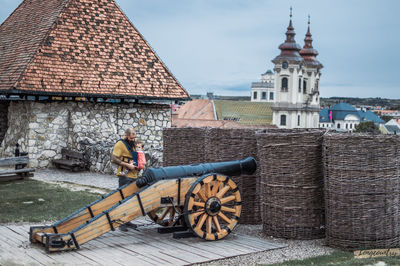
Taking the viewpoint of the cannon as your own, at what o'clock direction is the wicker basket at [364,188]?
The wicker basket is roughly at 2 o'clock from the cannon.

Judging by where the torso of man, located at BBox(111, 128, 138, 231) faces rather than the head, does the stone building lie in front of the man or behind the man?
behind

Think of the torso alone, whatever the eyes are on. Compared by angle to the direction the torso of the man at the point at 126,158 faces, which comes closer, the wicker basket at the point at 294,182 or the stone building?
the wicker basket

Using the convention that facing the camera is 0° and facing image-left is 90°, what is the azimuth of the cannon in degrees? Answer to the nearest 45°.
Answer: approximately 225°

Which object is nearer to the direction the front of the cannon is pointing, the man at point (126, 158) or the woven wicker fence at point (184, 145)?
the woven wicker fence

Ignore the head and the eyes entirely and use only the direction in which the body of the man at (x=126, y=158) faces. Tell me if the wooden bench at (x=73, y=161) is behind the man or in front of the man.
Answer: behind

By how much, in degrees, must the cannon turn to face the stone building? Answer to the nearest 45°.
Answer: approximately 45° to its left

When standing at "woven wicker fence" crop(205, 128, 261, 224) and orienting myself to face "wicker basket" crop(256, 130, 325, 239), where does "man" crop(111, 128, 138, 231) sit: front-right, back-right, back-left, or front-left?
back-right

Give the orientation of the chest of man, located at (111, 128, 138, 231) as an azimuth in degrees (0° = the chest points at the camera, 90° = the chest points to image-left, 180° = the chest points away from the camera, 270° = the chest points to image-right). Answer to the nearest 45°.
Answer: approximately 315°

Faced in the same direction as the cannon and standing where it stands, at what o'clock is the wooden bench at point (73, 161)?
The wooden bench is roughly at 10 o'clock from the cannon.
